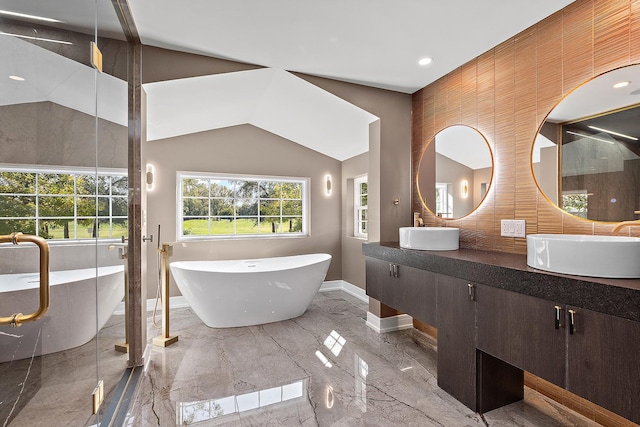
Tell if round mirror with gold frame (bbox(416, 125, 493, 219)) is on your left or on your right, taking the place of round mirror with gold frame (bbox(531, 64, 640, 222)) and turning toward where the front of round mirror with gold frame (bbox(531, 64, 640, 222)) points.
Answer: on your right

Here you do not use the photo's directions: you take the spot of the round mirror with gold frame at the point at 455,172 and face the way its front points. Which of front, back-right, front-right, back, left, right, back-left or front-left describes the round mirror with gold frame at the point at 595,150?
left

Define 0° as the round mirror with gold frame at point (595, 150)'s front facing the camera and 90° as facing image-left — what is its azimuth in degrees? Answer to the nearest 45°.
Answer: approximately 45°

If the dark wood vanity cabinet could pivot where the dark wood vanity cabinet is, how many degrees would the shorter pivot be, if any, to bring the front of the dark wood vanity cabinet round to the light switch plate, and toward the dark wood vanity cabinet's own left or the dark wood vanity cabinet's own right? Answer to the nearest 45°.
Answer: approximately 135° to the dark wood vanity cabinet's own right

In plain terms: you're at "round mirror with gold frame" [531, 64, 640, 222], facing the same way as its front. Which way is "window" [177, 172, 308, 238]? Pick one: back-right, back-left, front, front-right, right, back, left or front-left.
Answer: front-right

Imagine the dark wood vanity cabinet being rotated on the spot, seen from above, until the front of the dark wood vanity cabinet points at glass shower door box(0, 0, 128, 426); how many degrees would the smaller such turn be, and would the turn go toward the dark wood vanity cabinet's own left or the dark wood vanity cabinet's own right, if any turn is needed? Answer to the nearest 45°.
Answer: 0° — it already faces it

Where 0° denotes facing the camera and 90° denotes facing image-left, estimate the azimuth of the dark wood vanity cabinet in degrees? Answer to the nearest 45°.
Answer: approximately 45°

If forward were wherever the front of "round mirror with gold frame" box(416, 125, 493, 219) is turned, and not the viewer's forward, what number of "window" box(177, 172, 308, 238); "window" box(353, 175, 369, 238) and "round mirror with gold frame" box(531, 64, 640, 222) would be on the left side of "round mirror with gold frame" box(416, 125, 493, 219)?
1

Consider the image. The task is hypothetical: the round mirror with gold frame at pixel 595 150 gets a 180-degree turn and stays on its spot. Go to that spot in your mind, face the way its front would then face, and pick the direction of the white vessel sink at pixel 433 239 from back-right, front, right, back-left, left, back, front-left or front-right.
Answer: back-left
